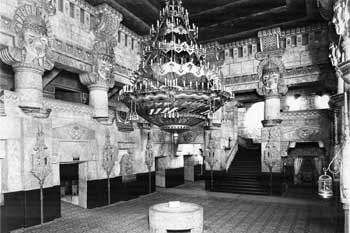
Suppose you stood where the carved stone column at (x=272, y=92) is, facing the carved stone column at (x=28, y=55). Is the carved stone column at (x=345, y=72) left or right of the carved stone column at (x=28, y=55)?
left

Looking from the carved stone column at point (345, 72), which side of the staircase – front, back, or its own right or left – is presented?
front

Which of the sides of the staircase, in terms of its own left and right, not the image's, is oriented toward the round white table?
front

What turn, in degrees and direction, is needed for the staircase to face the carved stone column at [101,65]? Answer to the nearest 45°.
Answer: approximately 45° to its right

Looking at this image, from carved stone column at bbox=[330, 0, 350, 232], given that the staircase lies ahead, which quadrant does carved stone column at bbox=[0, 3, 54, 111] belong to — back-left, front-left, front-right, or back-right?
front-left

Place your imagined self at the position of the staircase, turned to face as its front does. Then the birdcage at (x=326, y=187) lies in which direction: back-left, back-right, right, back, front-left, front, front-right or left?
front

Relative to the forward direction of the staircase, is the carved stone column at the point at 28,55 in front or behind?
in front

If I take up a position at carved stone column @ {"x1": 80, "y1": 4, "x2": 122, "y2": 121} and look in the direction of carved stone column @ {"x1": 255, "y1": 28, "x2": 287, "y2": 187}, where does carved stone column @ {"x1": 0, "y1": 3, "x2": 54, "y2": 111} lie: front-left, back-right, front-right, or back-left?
back-right

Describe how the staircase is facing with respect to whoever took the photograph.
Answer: facing the viewer
